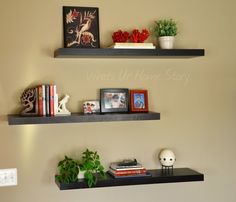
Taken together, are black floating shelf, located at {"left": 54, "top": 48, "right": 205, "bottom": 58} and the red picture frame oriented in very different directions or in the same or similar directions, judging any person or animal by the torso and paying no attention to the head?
same or similar directions

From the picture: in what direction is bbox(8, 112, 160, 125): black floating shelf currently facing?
toward the camera

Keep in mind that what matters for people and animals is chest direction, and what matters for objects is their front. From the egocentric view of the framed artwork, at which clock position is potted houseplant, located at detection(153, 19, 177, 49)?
The potted houseplant is roughly at 9 o'clock from the framed artwork.

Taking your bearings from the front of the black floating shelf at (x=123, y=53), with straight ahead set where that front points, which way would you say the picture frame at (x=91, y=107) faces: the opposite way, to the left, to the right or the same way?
the same way

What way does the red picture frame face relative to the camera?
toward the camera

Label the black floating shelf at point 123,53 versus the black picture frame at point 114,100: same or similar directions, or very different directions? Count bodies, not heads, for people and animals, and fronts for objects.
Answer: same or similar directions

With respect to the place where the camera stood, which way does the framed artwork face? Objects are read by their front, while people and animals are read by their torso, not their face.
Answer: facing the viewer
